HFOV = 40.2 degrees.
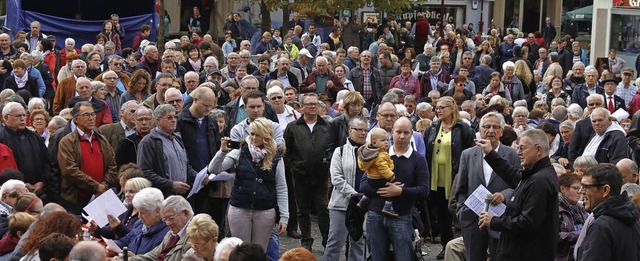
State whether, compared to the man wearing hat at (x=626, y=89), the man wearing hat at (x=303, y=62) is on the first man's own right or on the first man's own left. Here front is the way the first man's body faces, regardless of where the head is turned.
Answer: on the first man's own right

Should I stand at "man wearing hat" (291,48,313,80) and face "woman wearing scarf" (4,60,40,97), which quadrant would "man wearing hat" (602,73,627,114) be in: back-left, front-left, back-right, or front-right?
back-left

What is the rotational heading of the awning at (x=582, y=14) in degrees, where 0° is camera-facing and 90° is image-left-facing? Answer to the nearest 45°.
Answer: approximately 45°

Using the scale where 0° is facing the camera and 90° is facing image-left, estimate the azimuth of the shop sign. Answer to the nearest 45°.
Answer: approximately 0°

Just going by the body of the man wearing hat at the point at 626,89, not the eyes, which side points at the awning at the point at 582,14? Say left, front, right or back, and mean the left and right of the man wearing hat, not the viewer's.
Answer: back

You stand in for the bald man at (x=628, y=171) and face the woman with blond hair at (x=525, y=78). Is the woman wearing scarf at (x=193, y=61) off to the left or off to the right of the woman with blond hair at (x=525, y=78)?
left
